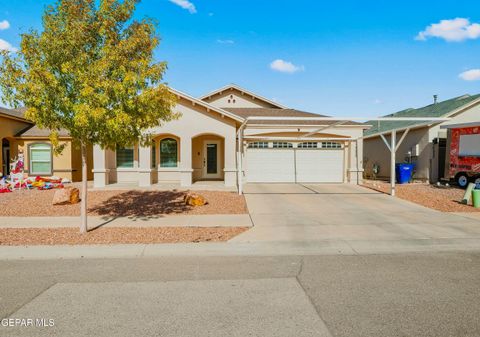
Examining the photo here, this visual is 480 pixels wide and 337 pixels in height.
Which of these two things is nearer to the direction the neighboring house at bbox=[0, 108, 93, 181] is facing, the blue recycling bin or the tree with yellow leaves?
the tree with yellow leaves

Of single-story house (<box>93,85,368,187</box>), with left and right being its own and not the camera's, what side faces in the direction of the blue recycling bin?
left

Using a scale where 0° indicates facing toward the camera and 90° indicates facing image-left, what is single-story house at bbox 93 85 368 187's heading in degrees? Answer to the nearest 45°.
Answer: approximately 0°

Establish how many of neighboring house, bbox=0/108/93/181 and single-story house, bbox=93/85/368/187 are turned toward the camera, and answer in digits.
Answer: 2

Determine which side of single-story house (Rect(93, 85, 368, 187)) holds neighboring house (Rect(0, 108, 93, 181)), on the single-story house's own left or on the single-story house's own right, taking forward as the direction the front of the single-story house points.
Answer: on the single-story house's own right

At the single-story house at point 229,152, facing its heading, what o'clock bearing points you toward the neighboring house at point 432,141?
The neighboring house is roughly at 9 o'clock from the single-story house.

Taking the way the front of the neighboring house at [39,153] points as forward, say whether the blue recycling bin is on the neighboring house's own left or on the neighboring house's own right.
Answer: on the neighboring house's own left

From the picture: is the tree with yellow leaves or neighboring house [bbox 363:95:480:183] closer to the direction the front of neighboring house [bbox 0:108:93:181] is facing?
the tree with yellow leaves

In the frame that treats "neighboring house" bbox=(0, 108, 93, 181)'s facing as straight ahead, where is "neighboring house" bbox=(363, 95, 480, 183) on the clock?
"neighboring house" bbox=(363, 95, 480, 183) is roughly at 10 o'clock from "neighboring house" bbox=(0, 108, 93, 181).

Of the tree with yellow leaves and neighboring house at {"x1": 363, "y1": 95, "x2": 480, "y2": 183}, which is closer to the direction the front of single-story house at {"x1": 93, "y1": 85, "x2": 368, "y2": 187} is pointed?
the tree with yellow leaves
